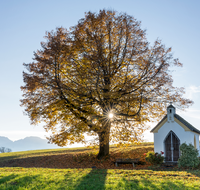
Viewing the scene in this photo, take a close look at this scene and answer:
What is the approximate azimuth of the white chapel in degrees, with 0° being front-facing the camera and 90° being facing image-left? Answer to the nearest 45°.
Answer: approximately 0°

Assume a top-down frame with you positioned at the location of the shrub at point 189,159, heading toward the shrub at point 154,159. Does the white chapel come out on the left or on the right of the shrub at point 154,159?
right

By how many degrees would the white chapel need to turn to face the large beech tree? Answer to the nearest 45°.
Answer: approximately 45° to its right

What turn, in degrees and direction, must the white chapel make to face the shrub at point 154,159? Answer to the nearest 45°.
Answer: approximately 45° to its right
